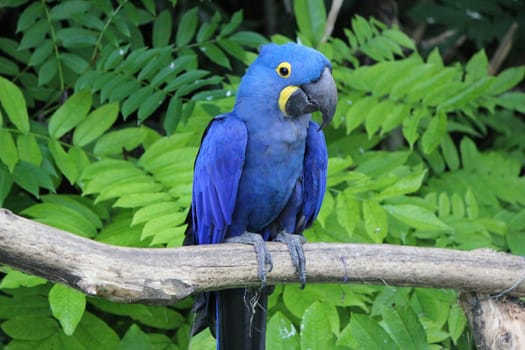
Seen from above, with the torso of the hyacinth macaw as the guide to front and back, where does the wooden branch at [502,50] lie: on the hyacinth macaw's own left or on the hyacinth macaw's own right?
on the hyacinth macaw's own left

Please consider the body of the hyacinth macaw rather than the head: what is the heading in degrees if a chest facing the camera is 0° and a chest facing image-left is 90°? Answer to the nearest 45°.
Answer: approximately 315°
